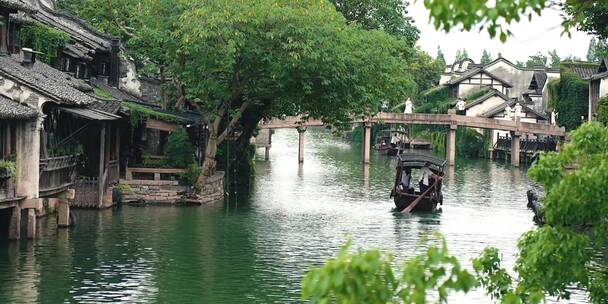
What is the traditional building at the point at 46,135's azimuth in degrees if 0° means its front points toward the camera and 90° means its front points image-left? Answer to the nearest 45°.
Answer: approximately 315°

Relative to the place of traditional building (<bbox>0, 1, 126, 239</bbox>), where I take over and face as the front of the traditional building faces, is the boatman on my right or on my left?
on my left

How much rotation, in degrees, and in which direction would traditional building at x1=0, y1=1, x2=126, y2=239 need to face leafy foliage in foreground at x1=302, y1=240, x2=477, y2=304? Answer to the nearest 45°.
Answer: approximately 45° to its right
